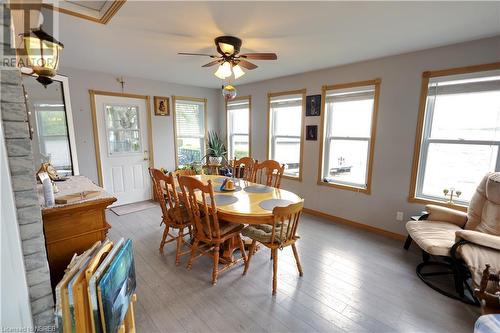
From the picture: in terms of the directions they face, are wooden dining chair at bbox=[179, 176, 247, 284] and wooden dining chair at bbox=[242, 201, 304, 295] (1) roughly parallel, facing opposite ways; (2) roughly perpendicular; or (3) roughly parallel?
roughly perpendicular

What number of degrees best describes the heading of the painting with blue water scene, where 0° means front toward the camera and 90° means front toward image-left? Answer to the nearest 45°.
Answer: approximately 315°

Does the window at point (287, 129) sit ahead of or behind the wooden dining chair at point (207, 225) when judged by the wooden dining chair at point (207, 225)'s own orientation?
ahead

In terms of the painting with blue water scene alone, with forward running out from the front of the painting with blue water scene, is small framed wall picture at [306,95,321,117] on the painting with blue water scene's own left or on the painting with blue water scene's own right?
on the painting with blue water scene's own left

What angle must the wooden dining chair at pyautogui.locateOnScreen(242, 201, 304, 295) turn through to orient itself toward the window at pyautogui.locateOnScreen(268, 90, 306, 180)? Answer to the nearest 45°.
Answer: approximately 45° to its right

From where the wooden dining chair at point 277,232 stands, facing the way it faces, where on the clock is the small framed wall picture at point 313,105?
The small framed wall picture is roughly at 2 o'clock from the wooden dining chair.

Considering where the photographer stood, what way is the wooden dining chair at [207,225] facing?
facing away from the viewer and to the right of the viewer

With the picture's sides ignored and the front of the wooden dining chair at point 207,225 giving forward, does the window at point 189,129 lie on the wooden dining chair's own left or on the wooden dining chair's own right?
on the wooden dining chair's own left

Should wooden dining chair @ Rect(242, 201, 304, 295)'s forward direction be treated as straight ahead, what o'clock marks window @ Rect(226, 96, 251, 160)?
The window is roughly at 1 o'clock from the wooden dining chair.

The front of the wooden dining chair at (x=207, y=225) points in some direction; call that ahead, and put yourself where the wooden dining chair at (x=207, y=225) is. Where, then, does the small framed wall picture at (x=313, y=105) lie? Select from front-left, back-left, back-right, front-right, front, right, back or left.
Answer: front

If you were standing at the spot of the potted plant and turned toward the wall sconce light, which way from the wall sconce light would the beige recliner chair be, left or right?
left

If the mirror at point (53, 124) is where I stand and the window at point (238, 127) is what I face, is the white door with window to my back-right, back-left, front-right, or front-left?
front-left

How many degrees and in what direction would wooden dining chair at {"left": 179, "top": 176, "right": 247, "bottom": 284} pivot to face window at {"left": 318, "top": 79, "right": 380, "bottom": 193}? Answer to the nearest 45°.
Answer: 0° — it already faces it

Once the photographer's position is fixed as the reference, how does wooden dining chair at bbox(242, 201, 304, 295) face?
facing away from the viewer and to the left of the viewer

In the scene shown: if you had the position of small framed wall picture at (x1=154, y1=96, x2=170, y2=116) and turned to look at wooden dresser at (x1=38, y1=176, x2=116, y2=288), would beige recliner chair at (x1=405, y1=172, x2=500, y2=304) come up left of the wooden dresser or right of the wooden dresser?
left
